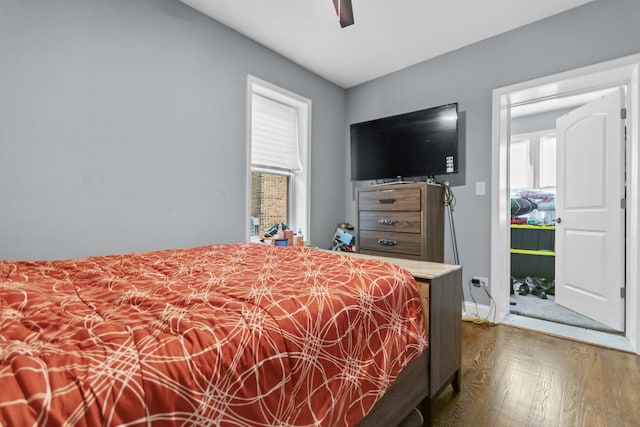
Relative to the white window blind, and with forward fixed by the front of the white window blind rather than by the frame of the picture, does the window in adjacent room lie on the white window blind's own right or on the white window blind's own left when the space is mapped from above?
on the white window blind's own left

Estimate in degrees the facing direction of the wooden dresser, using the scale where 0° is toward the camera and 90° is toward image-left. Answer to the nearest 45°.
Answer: approximately 45°

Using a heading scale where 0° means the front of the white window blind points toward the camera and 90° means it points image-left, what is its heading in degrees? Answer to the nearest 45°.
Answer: approximately 315°

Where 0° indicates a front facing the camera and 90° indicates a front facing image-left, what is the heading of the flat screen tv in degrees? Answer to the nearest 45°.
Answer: approximately 45°
